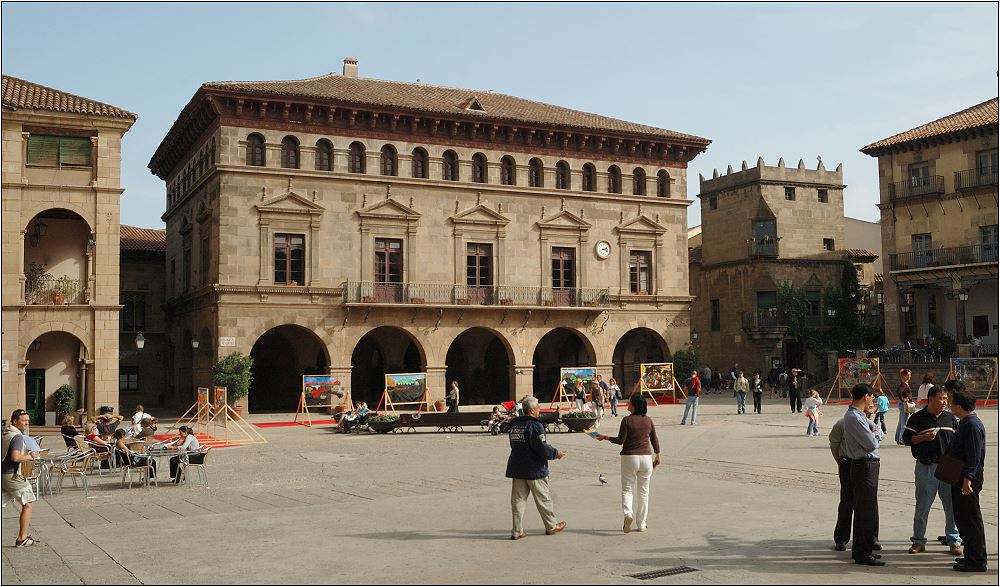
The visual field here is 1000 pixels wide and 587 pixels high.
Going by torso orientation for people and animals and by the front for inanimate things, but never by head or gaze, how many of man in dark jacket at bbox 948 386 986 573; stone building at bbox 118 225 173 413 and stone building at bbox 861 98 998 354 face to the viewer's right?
0

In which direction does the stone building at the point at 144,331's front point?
toward the camera

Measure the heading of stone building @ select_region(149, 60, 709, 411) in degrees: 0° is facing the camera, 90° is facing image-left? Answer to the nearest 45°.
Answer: approximately 0°

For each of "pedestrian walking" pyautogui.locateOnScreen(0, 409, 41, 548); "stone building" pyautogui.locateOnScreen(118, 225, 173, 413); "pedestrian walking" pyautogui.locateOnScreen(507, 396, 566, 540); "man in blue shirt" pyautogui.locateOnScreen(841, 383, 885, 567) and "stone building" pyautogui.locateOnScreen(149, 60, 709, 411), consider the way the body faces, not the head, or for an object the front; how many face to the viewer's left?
0

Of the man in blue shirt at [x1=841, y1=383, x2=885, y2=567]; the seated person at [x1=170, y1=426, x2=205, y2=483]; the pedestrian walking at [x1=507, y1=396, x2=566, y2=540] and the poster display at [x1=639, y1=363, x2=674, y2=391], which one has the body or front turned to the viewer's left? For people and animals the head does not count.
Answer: the seated person

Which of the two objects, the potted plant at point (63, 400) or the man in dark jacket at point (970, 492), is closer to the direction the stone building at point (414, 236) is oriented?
the man in dark jacket

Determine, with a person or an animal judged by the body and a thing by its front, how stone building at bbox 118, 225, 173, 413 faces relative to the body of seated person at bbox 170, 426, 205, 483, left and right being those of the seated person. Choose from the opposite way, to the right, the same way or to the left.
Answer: to the left

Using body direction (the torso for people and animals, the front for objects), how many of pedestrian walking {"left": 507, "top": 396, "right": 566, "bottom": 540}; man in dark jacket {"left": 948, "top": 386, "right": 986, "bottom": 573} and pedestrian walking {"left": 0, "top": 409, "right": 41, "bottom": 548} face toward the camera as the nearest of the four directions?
0

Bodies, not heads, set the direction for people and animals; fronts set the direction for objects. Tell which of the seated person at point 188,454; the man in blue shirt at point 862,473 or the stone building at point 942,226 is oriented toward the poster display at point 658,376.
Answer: the stone building

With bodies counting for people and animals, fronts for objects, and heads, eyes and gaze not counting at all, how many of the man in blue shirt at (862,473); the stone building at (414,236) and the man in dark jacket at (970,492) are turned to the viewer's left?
1

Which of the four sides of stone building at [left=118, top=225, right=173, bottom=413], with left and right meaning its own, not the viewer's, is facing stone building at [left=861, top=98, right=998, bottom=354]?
left

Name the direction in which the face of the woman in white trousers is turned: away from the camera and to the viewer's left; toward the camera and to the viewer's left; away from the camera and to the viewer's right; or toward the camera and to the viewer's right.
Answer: away from the camera and to the viewer's left

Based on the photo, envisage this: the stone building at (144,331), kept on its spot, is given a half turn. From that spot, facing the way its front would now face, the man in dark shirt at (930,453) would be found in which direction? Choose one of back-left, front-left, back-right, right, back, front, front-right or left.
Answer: back

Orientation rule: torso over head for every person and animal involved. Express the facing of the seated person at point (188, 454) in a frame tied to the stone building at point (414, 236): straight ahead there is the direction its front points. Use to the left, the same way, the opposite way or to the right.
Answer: to the right

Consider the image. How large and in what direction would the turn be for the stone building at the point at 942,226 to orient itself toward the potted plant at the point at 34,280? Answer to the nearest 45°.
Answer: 0° — it already faces it

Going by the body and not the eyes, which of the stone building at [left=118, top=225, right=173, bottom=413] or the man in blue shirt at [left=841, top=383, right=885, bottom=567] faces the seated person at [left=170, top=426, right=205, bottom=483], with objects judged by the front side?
the stone building

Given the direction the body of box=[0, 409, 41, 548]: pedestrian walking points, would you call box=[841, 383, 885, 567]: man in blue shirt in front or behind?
in front

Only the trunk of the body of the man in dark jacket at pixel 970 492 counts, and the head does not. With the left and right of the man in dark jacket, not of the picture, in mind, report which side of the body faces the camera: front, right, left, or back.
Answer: left
